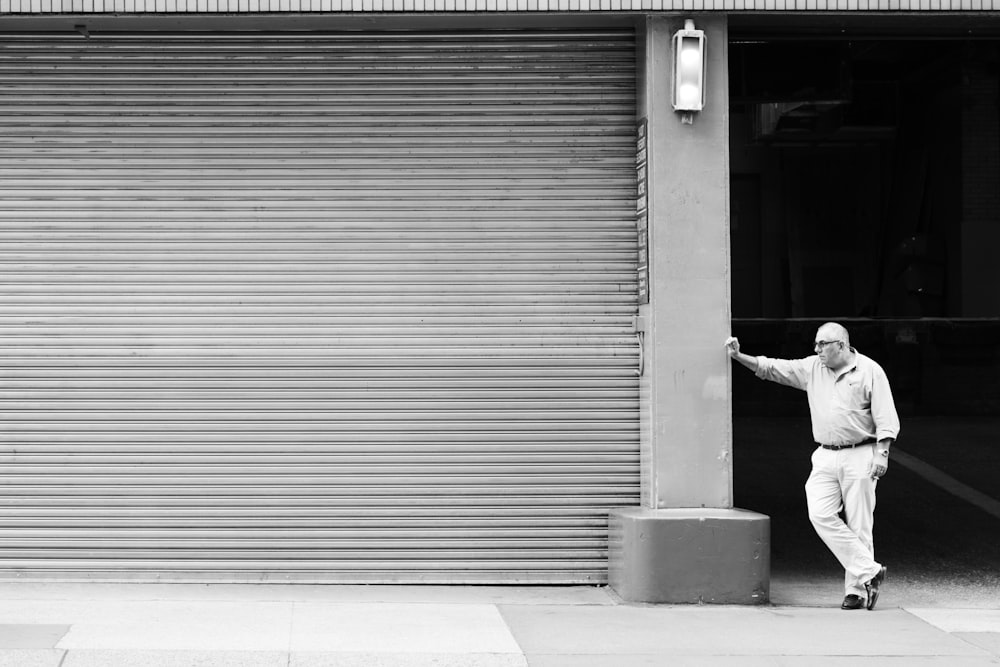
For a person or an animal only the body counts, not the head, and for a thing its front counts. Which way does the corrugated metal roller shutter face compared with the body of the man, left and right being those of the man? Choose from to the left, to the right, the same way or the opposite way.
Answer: to the left

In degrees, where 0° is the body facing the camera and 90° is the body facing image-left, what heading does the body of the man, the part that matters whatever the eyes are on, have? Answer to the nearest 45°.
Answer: approximately 45°

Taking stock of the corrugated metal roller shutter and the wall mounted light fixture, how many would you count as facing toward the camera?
2

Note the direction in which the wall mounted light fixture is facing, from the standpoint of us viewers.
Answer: facing the viewer

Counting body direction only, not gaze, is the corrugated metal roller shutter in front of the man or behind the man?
in front

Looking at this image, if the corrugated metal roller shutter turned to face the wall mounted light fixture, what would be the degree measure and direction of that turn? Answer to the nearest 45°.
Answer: approximately 90° to its left
